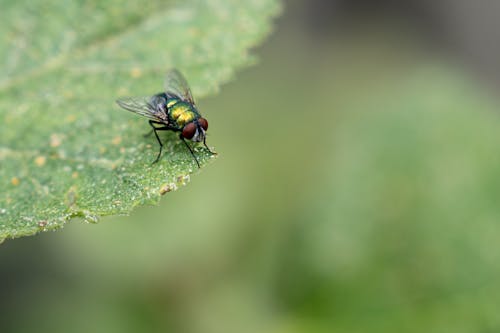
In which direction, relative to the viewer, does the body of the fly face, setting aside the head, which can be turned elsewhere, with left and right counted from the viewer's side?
facing the viewer and to the right of the viewer
